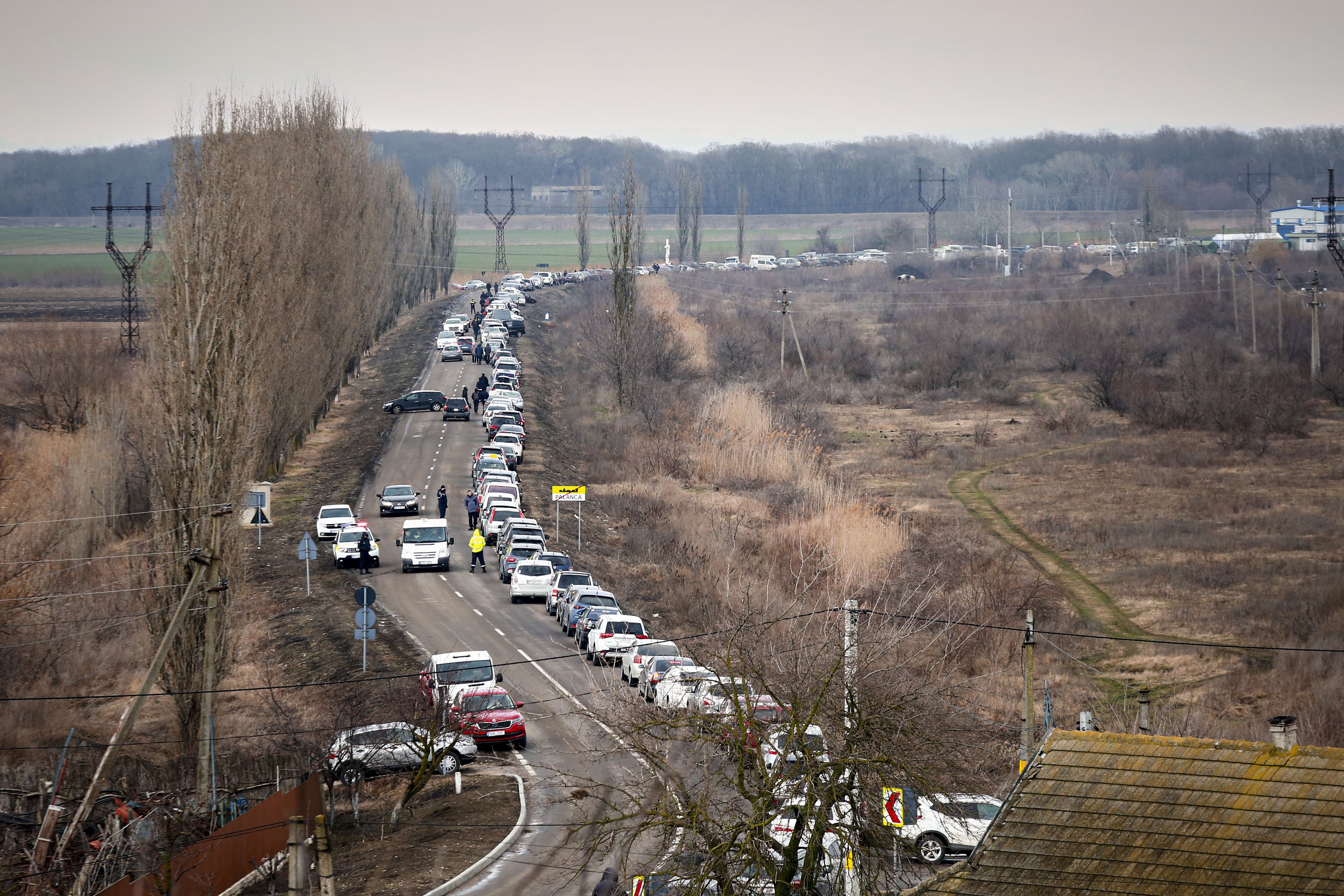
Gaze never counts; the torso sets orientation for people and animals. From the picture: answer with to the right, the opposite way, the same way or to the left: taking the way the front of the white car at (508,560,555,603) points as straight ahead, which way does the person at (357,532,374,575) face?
the opposite way

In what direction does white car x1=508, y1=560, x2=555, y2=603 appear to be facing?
away from the camera

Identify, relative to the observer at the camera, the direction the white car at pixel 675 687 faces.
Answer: facing away from the viewer and to the left of the viewer

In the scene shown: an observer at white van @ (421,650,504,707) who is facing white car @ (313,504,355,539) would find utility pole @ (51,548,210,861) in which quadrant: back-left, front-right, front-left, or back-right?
back-left

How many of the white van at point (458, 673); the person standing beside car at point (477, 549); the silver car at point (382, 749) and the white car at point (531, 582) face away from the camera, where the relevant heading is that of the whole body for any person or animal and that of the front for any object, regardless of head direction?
2

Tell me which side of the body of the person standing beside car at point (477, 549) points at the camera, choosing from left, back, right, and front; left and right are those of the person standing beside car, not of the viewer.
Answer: back

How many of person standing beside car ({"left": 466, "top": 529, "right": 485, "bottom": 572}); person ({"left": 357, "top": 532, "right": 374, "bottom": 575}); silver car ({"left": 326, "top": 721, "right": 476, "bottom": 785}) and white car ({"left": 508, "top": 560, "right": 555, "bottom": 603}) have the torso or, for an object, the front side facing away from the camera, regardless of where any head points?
2

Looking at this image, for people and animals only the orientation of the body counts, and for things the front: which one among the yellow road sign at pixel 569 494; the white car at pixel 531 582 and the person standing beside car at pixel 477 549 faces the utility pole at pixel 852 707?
the yellow road sign

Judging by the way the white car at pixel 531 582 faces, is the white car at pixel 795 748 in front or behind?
behind

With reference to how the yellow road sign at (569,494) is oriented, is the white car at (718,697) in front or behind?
in front

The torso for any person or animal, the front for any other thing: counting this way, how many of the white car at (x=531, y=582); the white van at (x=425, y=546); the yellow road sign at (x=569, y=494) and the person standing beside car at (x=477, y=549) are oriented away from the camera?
2

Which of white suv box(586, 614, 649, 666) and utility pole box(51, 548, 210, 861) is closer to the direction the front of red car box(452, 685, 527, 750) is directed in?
the utility pole
